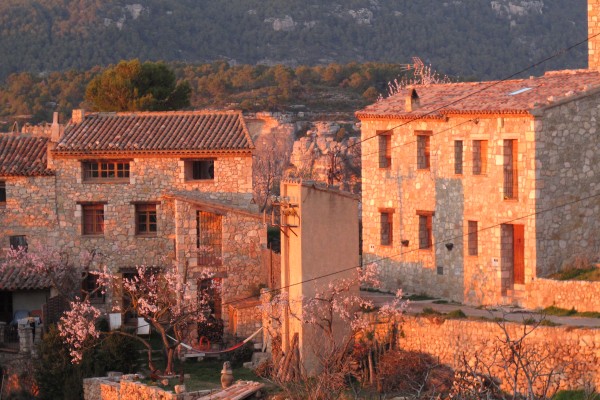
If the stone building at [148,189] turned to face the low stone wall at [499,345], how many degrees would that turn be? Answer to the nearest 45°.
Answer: approximately 45° to its left

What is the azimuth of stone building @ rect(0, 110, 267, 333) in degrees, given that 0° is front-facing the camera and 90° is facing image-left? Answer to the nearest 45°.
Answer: approximately 0°

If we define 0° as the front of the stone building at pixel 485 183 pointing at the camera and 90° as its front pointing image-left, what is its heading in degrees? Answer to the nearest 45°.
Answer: approximately 45°

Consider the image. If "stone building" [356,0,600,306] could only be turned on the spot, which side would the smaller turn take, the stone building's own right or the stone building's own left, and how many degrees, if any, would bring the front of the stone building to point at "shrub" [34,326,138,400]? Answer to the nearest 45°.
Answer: approximately 45° to the stone building's own right
